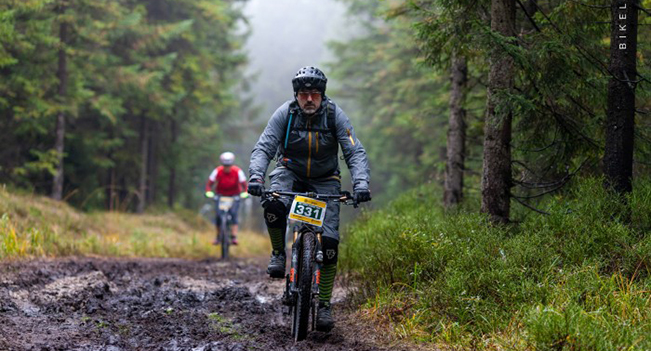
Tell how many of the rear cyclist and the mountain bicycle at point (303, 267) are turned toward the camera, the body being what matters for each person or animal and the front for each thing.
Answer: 2

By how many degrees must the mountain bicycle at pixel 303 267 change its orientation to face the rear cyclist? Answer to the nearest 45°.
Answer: approximately 180°

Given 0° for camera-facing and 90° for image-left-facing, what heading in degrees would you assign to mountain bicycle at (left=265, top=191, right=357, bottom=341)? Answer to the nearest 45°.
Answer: approximately 0°

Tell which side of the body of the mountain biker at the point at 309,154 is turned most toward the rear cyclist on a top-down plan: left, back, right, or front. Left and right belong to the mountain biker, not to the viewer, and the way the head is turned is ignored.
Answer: back

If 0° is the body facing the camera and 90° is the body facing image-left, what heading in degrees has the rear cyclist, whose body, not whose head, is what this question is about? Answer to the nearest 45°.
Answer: approximately 0°

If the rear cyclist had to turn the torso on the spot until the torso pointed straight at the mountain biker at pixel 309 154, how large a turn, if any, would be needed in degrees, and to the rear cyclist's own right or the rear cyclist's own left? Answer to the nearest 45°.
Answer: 0° — they already face them
